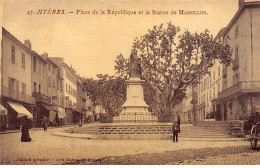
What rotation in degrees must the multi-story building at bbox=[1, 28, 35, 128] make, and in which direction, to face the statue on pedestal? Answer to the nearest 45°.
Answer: approximately 45° to its left

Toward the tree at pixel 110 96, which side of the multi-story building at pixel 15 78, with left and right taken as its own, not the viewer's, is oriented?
left

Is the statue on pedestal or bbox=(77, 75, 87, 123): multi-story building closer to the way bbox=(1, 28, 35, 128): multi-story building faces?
the statue on pedestal

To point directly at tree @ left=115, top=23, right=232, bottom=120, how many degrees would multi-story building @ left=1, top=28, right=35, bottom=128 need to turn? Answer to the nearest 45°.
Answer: approximately 45° to its left

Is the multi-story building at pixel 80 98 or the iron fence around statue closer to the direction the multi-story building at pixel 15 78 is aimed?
the iron fence around statue

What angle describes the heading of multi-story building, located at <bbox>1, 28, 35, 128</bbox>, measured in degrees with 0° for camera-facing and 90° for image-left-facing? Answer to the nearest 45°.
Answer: approximately 315°

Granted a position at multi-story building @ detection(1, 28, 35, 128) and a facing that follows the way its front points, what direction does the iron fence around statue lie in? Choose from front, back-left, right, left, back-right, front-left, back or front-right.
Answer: front-left

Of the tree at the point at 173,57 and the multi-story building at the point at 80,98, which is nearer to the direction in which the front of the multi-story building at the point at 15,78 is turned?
the tree

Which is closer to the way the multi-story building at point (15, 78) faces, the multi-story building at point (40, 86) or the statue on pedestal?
the statue on pedestal
